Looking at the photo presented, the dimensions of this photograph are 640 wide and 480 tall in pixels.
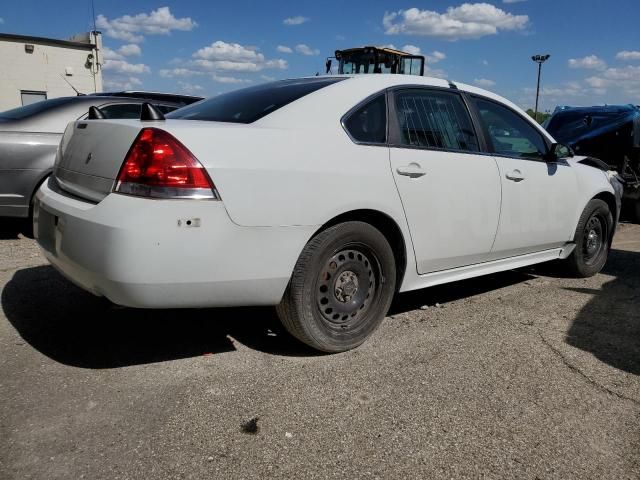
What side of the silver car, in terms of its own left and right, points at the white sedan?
right

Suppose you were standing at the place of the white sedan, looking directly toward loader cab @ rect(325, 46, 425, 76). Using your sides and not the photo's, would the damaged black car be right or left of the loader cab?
right

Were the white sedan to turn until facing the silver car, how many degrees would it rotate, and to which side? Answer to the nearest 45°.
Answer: approximately 90° to its left

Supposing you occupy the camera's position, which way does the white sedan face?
facing away from the viewer and to the right of the viewer

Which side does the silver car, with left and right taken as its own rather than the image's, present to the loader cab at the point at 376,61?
front

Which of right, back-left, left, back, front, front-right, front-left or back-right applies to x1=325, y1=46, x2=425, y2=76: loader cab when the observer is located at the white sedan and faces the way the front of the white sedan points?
front-left

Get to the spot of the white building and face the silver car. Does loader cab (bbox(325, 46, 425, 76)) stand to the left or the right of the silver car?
left

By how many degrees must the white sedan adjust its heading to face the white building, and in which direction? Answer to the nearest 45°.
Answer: approximately 90° to its left

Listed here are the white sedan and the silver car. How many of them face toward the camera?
0

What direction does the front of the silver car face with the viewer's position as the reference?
facing away from the viewer and to the right of the viewer

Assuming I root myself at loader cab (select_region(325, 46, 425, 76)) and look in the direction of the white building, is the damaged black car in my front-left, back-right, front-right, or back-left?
back-left
